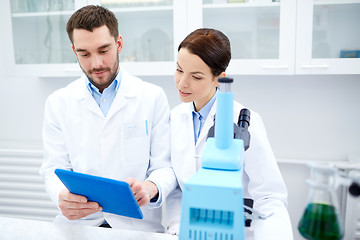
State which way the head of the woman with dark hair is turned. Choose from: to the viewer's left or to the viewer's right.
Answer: to the viewer's left

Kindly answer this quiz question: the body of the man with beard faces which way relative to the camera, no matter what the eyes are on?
toward the camera

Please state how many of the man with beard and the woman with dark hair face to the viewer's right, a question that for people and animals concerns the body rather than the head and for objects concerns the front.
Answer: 0

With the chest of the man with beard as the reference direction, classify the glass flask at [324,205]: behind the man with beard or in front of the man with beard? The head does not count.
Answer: in front

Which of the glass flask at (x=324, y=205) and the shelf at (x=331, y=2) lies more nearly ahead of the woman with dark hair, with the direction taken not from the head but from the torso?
the glass flask

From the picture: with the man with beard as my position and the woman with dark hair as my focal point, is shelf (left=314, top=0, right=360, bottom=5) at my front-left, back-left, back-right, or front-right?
front-left

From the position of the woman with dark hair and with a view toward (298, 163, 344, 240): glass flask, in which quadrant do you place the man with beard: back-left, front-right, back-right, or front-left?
back-right

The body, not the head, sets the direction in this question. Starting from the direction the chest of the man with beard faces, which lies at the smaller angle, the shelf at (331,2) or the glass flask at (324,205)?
the glass flask

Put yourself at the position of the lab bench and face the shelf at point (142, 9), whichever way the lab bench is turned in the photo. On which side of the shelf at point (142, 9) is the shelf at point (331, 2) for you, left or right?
right

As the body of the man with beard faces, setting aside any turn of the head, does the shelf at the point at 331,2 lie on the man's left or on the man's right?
on the man's left

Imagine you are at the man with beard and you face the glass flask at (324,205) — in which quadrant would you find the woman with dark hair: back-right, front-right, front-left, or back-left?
front-left

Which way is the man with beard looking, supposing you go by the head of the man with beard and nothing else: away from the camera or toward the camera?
toward the camera

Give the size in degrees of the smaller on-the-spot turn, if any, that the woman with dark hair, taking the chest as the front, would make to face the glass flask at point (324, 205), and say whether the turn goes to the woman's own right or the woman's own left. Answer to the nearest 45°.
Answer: approximately 45° to the woman's own left

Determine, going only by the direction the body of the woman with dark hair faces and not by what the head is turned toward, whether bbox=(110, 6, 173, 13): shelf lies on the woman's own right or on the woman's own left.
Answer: on the woman's own right

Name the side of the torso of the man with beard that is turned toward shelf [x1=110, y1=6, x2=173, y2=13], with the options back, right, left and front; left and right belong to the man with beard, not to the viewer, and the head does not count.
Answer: back
